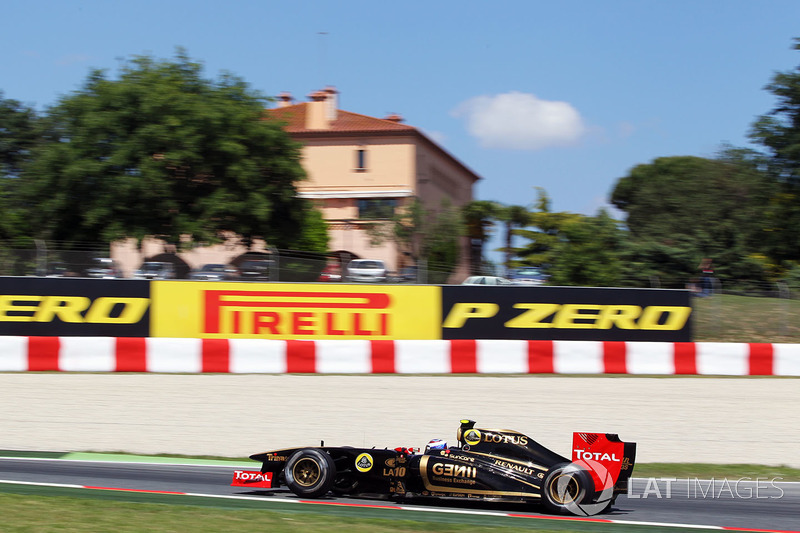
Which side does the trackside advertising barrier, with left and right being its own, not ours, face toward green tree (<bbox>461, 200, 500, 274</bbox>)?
back

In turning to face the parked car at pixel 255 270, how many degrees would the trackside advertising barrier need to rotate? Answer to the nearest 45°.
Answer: approximately 135° to its right

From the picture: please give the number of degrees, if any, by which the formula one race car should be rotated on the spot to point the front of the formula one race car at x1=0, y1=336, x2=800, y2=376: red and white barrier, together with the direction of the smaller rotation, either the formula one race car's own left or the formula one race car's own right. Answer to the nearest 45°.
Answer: approximately 90° to the formula one race car's own right

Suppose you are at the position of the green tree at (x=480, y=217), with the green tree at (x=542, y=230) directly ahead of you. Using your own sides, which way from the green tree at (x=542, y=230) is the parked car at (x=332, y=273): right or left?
right

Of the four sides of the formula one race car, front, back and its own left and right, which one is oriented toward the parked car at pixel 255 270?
right

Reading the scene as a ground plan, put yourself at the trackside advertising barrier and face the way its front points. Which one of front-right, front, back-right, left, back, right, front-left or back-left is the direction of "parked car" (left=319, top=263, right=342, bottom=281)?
back

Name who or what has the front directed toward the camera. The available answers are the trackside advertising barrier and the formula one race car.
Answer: the trackside advertising barrier

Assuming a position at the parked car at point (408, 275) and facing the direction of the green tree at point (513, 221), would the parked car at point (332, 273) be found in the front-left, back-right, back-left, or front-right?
back-left

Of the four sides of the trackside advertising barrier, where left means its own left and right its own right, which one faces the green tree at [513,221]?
back

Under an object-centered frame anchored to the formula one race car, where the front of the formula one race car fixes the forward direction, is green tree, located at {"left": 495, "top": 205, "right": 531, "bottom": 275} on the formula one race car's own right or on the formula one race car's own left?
on the formula one race car's own right

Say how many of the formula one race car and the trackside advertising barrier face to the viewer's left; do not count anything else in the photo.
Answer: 1

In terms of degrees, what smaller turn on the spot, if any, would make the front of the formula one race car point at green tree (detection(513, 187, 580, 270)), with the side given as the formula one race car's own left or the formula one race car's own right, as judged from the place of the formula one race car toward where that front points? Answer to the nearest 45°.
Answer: approximately 90° to the formula one race car's own right

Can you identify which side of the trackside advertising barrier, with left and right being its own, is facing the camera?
front

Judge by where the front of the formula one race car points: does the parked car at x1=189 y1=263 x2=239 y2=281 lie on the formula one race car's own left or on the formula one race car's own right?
on the formula one race car's own right

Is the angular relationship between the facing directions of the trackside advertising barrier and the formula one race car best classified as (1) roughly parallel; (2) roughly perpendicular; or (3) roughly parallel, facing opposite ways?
roughly perpendicular

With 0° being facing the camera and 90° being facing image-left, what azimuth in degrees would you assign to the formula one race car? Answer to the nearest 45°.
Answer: approximately 90°
